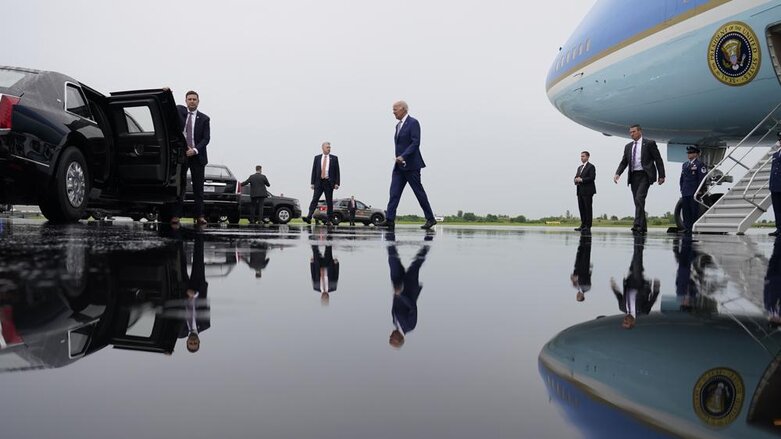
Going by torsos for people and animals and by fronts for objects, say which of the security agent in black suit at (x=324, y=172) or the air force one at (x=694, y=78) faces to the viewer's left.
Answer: the air force one

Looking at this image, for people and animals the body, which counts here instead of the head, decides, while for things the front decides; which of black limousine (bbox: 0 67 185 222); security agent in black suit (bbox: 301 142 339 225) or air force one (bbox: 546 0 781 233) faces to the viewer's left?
the air force one

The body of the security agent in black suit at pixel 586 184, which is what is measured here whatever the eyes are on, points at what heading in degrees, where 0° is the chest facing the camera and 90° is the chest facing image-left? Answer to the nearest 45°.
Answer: approximately 45°

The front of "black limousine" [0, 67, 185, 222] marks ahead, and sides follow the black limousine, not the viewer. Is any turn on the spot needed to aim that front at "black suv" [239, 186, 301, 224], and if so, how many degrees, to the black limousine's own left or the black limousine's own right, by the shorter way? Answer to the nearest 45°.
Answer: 0° — it already faces it

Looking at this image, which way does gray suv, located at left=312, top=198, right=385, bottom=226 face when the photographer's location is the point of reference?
facing to the right of the viewer

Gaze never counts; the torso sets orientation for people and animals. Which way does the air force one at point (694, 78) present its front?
to the viewer's left

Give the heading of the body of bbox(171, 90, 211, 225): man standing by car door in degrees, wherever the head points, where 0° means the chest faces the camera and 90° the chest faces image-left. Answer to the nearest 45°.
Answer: approximately 0°

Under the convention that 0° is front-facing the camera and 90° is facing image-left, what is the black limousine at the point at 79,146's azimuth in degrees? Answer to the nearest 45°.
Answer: approximately 225°
